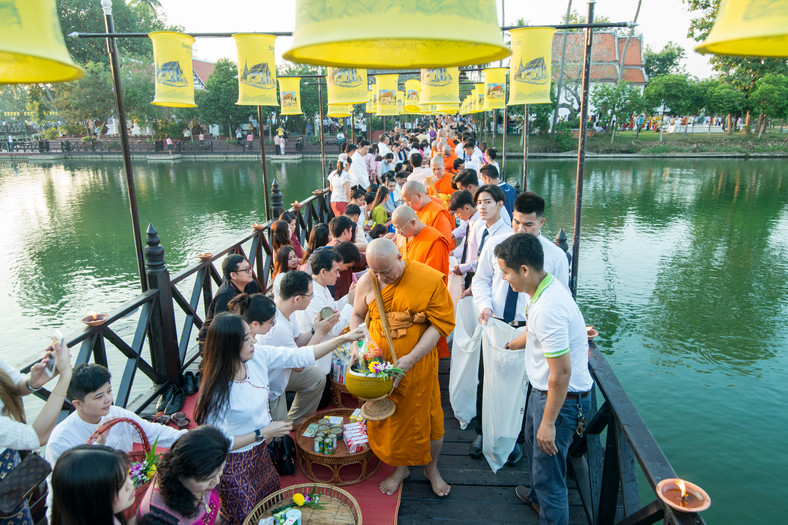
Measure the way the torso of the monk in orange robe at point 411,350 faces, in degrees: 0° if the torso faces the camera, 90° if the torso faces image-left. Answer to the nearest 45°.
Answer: approximately 0°

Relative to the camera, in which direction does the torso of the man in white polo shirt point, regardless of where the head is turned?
to the viewer's left

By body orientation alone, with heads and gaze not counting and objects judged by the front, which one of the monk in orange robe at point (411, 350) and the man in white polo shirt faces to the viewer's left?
the man in white polo shirt

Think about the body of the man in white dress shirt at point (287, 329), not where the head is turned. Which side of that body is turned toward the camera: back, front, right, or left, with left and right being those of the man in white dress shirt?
right

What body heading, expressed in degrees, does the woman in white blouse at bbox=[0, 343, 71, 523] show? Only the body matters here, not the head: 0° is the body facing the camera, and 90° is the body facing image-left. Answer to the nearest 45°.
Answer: approximately 270°

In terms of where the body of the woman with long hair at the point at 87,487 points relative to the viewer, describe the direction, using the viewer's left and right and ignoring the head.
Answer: facing to the right of the viewer
